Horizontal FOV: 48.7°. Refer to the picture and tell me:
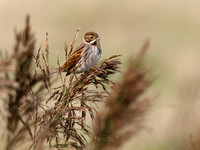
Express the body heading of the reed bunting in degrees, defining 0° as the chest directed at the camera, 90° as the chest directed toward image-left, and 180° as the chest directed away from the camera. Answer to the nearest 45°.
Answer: approximately 315°
